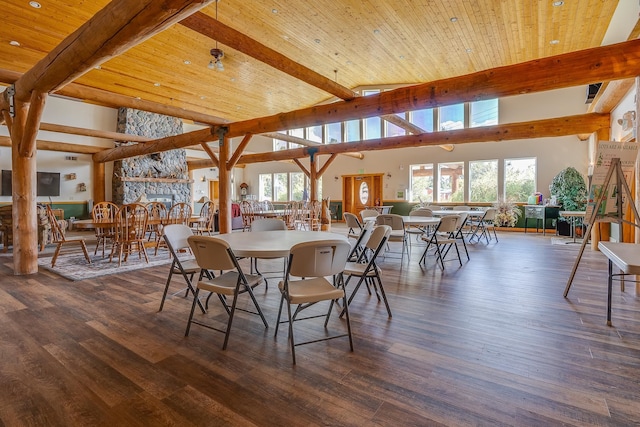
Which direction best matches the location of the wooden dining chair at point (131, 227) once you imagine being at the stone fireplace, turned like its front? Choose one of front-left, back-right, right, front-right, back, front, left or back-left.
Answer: front-right

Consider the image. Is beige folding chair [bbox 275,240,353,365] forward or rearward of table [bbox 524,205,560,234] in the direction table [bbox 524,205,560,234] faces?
forward

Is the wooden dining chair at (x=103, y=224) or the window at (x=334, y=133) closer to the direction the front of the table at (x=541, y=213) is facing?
the wooden dining chair

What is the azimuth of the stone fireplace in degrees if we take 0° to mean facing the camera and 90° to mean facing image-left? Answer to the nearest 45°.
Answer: approximately 315°

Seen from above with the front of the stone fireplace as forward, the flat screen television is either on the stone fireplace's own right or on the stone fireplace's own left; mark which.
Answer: on the stone fireplace's own right

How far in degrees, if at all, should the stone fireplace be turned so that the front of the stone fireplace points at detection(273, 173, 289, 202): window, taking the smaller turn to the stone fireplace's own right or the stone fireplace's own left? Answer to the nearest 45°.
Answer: approximately 90° to the stone fireplace's own left
